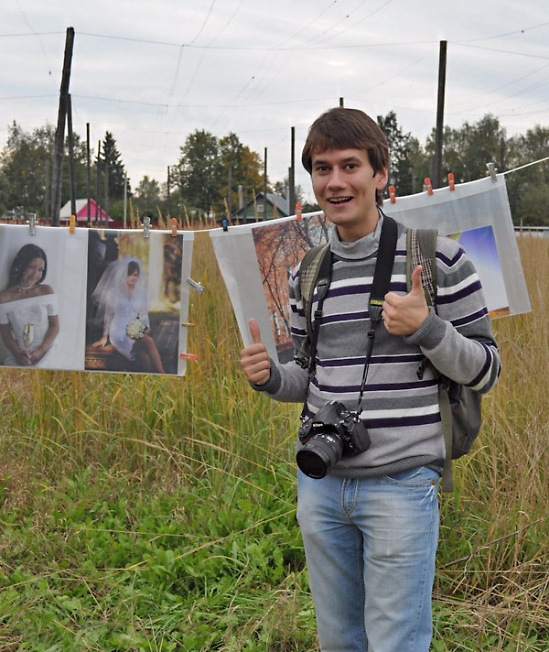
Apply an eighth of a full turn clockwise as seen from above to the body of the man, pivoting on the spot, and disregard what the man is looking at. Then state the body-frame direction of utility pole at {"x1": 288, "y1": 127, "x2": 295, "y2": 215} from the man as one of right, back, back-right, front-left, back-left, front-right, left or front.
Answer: right

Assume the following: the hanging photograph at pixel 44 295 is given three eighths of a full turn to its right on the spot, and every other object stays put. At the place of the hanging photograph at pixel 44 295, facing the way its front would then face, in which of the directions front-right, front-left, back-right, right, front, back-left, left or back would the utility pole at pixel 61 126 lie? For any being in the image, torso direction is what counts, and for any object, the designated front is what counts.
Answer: front-right

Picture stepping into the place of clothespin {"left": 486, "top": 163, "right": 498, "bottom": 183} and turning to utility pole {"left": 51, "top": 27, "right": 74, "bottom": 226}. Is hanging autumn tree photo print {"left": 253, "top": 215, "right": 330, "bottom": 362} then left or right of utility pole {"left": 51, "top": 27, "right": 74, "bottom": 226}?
left

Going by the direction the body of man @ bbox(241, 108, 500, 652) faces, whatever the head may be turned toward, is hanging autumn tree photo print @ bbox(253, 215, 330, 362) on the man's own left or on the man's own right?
on the man's own right

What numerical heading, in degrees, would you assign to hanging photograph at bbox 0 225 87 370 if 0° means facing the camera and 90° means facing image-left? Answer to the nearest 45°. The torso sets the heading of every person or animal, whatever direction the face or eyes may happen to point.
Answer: approximately 0°

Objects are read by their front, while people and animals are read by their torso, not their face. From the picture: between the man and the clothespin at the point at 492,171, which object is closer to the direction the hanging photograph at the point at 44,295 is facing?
the man

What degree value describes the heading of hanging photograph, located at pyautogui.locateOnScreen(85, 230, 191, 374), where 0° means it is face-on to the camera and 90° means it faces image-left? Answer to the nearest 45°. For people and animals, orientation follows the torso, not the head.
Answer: approximately 0°

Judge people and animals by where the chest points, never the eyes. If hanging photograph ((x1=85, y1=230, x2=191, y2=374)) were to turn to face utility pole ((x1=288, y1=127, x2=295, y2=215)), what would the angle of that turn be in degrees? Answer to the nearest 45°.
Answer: approximately 180°

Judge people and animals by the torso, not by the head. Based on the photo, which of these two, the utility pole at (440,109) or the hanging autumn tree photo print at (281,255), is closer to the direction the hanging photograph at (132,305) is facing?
the hanging autumn tree photo print

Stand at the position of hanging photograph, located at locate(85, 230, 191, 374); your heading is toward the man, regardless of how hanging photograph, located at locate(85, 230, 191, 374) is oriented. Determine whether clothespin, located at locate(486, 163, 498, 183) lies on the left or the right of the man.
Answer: left

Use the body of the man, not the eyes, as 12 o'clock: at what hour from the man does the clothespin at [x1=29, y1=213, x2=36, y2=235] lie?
The clothespin is roughly at 3 o'clock from the man.

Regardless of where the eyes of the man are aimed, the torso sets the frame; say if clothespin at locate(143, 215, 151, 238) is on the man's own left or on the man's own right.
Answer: on the man's own right

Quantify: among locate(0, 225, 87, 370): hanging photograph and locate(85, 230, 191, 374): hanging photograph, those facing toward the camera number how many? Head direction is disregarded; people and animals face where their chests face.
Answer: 2
